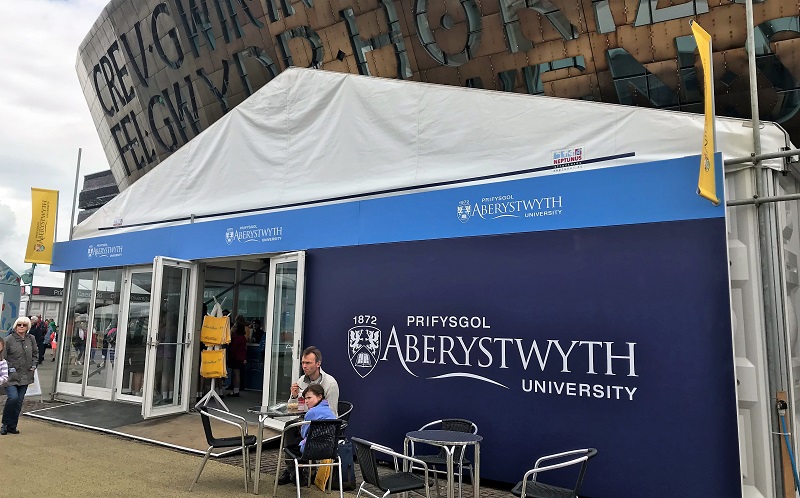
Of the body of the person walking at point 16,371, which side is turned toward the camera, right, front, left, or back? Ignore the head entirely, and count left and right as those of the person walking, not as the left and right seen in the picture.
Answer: front

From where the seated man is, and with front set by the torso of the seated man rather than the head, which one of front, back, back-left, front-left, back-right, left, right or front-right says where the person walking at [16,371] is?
right

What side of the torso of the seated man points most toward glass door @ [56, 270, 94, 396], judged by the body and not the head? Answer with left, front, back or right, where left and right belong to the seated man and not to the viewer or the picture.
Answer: right

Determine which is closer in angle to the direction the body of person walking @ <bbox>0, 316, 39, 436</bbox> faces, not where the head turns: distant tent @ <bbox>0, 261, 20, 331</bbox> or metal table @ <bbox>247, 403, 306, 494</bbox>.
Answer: the metal table

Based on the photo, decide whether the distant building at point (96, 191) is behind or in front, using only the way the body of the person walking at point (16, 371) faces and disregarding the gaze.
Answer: behind

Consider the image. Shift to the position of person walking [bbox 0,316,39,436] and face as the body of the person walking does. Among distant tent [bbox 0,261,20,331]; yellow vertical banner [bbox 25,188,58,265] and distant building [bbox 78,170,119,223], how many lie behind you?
3

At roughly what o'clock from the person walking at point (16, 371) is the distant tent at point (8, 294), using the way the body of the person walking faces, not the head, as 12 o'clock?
The distant tent is roughly at 6 o'clock from the person walking.

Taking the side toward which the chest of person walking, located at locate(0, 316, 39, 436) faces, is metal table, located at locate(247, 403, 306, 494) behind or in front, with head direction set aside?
in front

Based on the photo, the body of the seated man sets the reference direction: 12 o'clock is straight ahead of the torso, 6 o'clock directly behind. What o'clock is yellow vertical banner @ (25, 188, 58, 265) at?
The yellow vertical banner is roughly at 3 o'clock from the seated man.

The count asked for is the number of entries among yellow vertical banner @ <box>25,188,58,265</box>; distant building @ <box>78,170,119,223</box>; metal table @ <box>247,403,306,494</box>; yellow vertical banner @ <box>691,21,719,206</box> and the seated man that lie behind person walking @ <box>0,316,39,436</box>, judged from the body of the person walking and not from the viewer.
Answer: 2

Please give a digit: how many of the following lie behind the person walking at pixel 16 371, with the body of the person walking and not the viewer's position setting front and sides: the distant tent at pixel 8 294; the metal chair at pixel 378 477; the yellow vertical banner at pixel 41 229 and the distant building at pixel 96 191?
3

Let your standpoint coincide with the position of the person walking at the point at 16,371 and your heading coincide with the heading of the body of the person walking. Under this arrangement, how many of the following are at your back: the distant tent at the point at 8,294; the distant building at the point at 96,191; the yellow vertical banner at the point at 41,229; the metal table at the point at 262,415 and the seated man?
3
